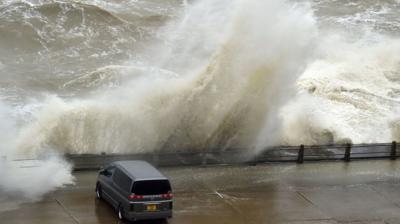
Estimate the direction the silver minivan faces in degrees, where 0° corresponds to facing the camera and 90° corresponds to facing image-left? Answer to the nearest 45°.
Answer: approximately 135°
